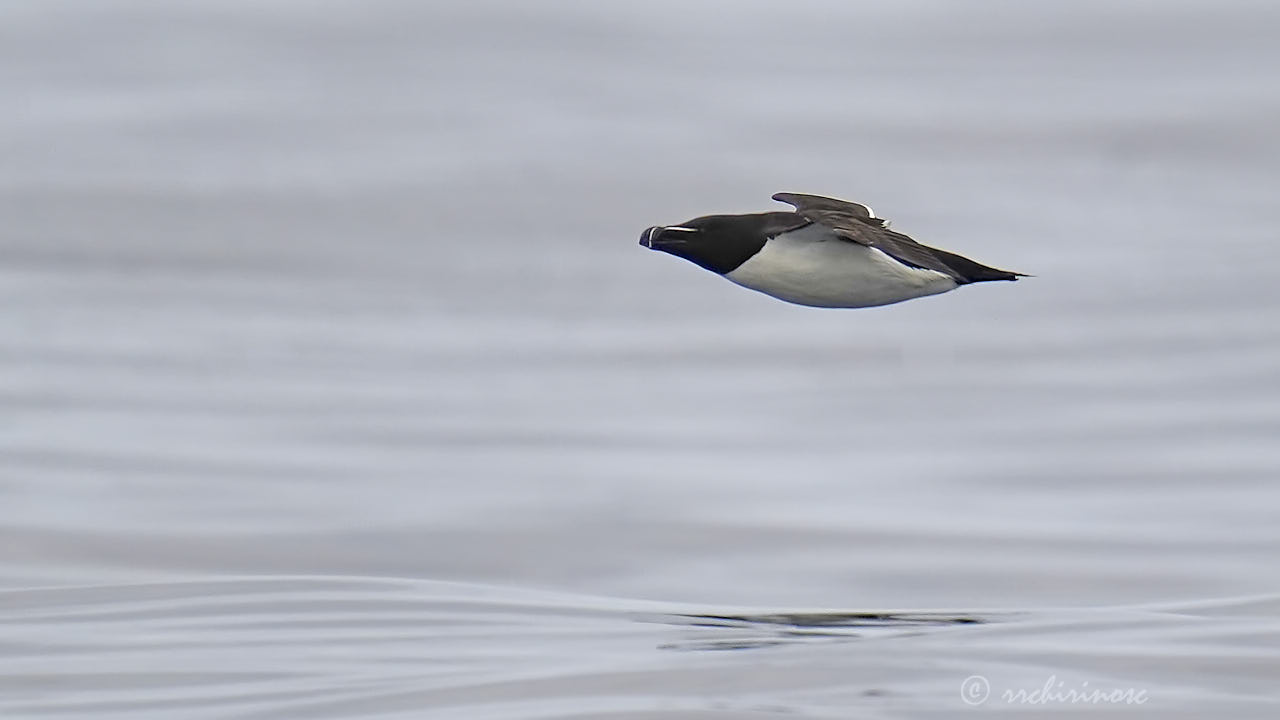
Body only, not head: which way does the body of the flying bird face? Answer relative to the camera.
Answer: to the viewer's left
